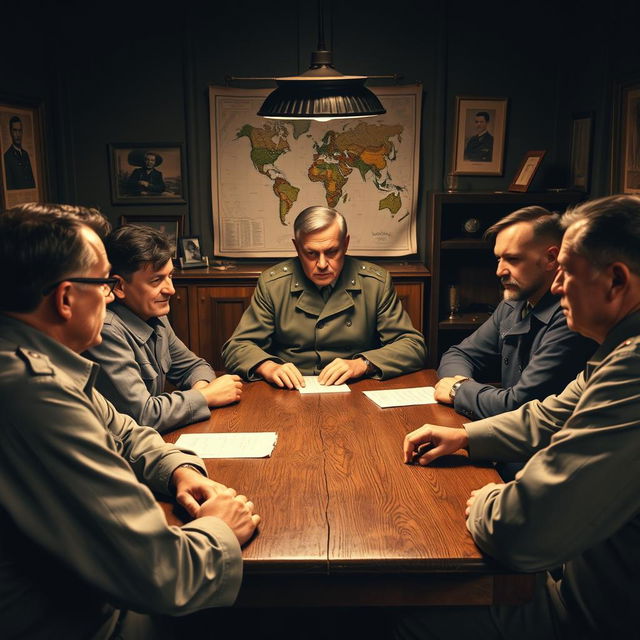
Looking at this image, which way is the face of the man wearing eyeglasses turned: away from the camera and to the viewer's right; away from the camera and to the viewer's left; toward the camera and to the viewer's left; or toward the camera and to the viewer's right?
away from the camera and to the viewer's right

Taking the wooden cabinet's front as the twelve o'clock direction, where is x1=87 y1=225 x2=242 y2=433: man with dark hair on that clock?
The man with dark hair is roughly at 12 o'clock from the wooden cabinet.

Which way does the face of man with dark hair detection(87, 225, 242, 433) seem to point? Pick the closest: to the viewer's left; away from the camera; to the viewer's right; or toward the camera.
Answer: to the viewer's right

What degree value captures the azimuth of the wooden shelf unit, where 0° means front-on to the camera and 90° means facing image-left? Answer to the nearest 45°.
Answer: approximately 0°

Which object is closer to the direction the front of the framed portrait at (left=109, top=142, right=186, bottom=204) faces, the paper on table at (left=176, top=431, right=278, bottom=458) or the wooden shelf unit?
the paper on table

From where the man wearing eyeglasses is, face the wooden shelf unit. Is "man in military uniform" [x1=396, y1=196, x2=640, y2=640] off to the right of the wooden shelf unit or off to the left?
right

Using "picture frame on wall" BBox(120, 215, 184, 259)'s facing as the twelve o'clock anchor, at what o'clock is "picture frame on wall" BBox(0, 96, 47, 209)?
"picture frame on wall" BBox(0, 96, 47, 209) is roughly at 2 o'clock from "picture frame on wall" BBox(120, 215, 184, 259).

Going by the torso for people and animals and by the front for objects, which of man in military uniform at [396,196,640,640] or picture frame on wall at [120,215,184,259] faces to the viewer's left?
the man in military uniform

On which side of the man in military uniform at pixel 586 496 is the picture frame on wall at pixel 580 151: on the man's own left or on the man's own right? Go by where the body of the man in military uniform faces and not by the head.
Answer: on the man's own right

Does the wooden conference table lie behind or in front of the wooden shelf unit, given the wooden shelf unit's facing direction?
in front

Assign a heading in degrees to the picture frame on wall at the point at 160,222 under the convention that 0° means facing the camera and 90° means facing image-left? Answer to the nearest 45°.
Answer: approximately 0°
